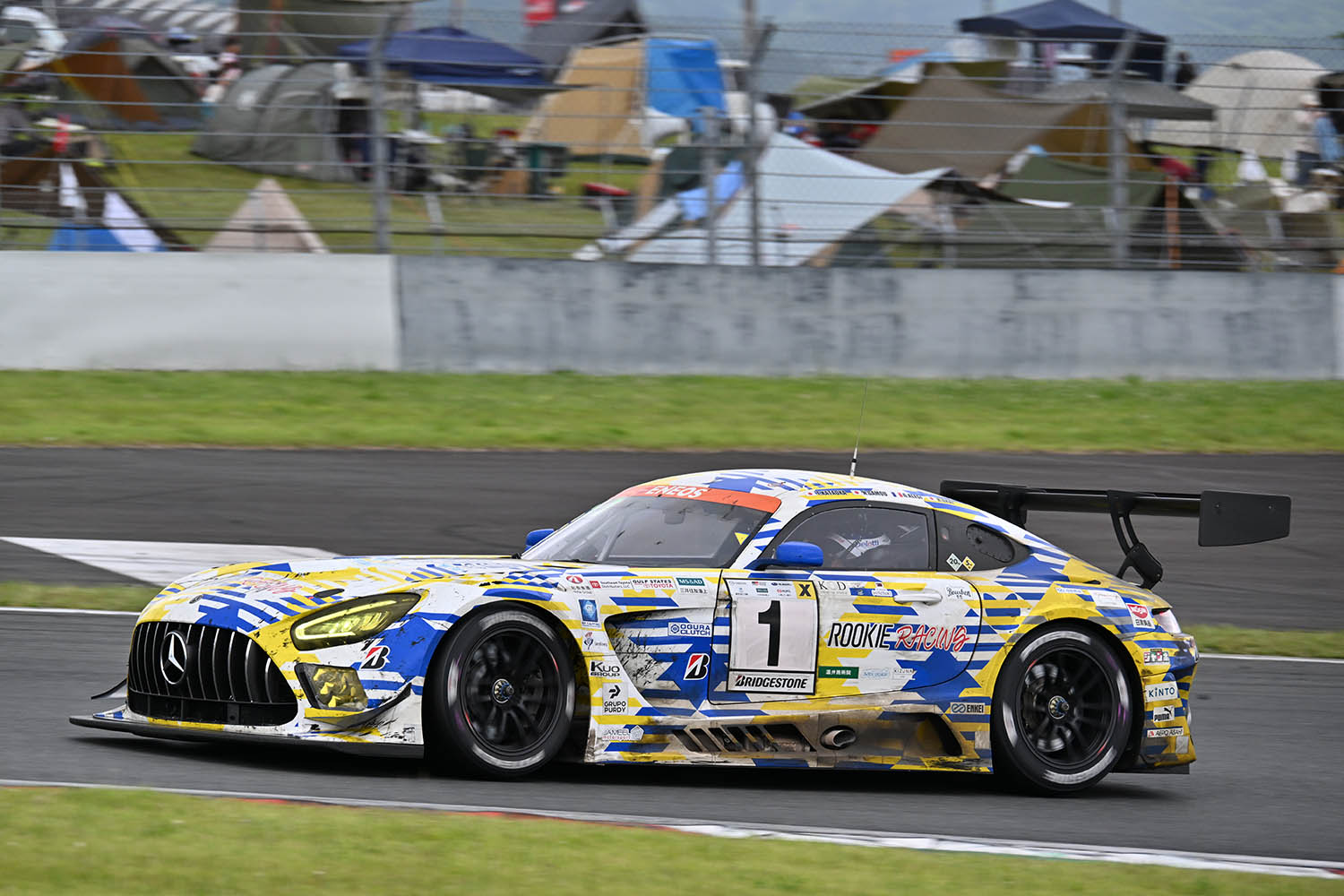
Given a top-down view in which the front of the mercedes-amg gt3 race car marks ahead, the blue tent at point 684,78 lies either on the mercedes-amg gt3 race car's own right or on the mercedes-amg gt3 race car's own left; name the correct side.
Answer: on the mercedes-amg gt3 race car's own right

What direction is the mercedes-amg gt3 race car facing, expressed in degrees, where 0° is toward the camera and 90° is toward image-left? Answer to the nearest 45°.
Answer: approximately 45°

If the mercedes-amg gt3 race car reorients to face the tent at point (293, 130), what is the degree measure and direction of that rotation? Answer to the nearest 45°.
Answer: approximately 135° to its right

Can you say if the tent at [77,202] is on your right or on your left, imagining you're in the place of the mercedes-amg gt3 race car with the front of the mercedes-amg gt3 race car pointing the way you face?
on your right

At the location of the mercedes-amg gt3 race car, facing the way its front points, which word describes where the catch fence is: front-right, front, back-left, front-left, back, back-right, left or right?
back-right

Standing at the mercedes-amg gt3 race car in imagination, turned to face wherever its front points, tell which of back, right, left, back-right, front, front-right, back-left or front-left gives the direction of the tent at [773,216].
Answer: back-right

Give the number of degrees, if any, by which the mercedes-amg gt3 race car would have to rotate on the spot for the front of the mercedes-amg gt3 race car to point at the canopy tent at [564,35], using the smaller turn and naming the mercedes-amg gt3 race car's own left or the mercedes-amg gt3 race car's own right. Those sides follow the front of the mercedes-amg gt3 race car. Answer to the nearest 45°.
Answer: approximately 135° to the mercedes-amg gt3 race car's own right
